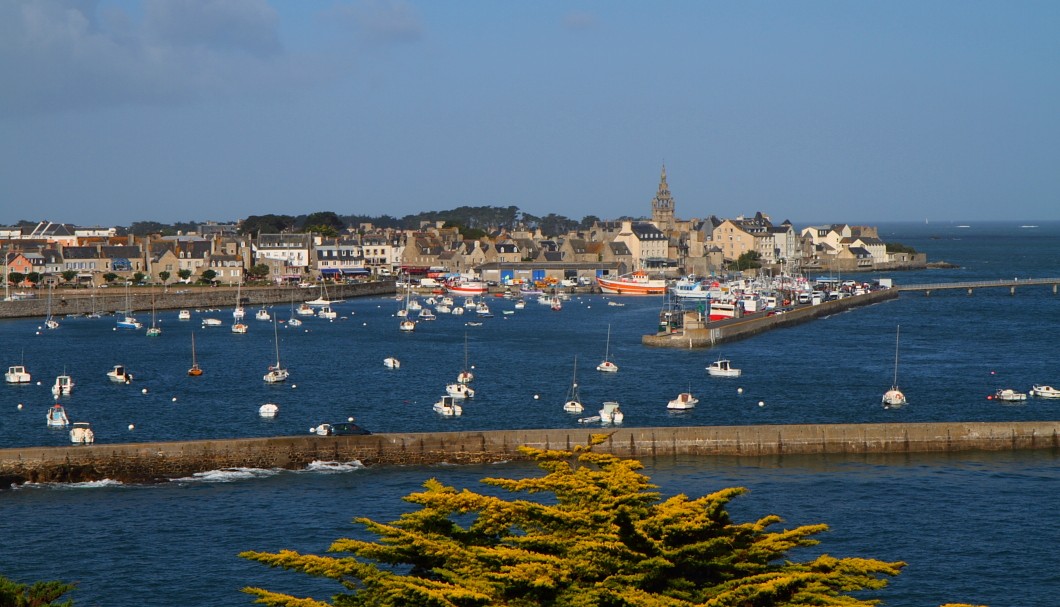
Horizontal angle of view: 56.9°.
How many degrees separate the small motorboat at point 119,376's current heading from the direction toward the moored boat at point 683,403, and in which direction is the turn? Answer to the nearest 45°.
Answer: approximately 135° to its left

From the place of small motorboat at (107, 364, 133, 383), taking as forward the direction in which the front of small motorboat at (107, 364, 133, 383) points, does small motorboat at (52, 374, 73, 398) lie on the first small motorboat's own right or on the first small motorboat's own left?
on the first small motorboat's own left

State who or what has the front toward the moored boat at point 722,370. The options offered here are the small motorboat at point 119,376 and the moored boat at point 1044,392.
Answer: the moored boat at point 1044,392

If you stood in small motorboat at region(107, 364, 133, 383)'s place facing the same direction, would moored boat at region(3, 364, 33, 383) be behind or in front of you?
in front

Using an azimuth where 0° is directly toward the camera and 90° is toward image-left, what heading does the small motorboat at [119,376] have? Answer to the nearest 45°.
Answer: approximately 90°

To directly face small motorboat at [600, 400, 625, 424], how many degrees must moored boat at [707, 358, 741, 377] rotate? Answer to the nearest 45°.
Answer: approximately 90° to its left

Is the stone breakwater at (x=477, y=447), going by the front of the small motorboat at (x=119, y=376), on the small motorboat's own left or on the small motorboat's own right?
on the small motorboat's own left

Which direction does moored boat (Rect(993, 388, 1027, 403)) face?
to the viewer's left

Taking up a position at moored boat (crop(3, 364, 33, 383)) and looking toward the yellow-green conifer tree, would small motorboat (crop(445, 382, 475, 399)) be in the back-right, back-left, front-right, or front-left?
front-left

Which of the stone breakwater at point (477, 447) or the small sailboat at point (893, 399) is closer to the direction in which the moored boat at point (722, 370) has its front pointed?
the stone breakwater

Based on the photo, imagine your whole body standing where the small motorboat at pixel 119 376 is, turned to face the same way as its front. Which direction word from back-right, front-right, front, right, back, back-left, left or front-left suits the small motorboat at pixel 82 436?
left

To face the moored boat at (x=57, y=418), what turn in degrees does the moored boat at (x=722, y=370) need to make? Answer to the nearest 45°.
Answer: approximately 45° to its left

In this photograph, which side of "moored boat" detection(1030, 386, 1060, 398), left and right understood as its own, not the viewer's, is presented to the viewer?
left

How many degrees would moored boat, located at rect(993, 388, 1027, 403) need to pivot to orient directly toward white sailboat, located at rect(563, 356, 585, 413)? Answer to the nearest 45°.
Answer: approximately 45° to its left

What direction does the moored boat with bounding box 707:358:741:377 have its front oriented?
to the viewer's left

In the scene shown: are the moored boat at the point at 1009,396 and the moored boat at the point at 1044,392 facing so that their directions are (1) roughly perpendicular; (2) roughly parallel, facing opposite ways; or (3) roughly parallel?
roughly parallel

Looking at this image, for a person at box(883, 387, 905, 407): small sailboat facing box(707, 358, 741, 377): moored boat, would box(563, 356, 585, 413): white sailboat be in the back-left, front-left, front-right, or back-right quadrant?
front-left
